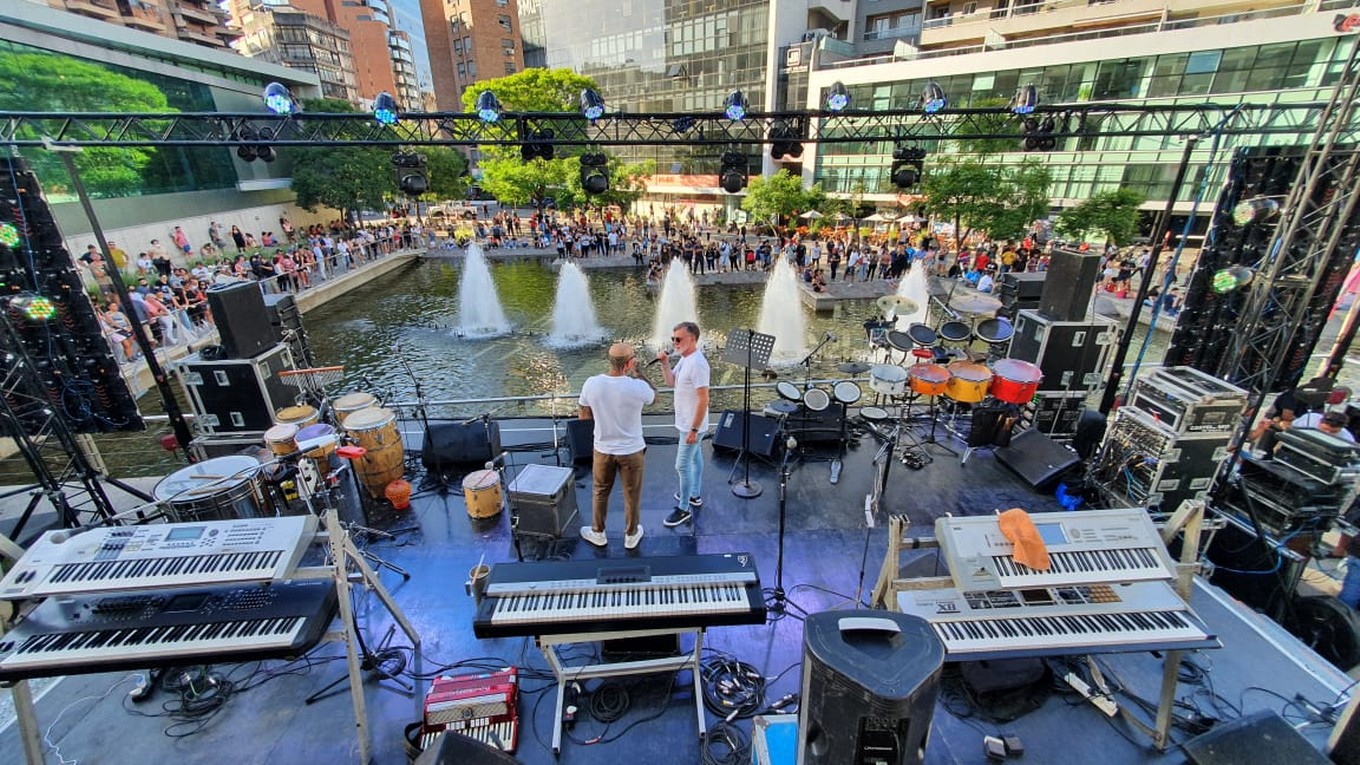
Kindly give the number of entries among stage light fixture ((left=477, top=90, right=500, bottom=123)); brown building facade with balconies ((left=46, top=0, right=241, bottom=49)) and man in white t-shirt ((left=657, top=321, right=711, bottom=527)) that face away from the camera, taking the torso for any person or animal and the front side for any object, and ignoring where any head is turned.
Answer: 0

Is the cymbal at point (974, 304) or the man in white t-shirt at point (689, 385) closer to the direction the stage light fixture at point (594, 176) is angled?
the man in white t-shirt

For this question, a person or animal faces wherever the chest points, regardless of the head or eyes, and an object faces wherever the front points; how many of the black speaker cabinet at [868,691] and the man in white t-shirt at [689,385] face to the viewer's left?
1

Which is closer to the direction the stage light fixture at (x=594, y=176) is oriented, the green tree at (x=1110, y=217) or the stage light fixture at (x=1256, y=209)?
the stage light fixture

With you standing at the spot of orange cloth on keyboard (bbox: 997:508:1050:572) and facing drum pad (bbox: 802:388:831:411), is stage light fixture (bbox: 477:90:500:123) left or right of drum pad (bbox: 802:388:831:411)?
left

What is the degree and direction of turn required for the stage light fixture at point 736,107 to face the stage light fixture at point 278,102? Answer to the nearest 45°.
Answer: approximately 90° to its right

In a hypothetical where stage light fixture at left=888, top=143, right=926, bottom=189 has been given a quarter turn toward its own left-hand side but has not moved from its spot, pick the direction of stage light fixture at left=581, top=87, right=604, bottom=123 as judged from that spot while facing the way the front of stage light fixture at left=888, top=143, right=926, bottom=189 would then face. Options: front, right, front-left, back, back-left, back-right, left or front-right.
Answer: back-right

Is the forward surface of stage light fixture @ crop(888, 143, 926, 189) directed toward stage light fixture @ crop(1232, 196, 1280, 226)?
no

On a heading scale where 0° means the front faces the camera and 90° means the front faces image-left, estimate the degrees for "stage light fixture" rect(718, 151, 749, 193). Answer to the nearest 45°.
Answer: approximately 0°

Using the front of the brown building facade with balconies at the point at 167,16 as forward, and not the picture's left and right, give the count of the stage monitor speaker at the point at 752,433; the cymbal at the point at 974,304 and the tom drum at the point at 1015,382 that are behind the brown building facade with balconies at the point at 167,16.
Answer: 0

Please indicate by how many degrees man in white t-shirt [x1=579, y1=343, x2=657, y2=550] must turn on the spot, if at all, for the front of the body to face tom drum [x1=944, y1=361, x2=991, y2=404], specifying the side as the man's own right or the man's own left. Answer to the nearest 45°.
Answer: approximately 90° to the man's own right

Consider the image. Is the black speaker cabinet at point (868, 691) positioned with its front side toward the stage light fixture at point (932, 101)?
yes

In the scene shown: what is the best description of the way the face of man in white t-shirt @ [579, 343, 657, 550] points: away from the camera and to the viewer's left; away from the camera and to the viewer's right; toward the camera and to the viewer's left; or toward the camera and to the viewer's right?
away from the camera and to the viewer's right

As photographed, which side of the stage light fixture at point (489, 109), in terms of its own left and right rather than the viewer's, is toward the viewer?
front

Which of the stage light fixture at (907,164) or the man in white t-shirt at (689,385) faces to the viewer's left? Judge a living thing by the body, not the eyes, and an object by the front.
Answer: the man in white t-shirt

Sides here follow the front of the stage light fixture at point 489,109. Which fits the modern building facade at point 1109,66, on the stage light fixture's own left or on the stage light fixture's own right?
on the stage light fixture's own left
